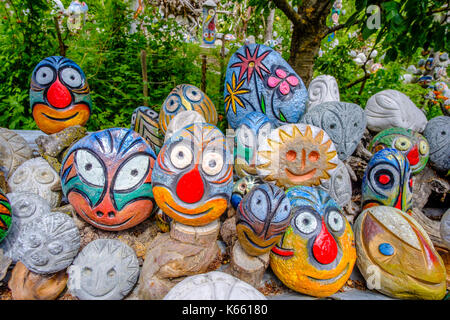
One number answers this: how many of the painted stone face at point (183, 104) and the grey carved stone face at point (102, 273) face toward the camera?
2

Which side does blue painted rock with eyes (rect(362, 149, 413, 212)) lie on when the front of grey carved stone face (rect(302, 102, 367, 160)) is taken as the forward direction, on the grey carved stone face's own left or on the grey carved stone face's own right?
on the grey carved stone face's own left

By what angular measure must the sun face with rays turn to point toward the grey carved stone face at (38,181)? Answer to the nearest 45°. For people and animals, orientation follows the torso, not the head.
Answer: approximately 90° to its right

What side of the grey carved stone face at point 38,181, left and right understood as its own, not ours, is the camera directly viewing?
front

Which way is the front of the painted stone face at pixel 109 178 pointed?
toward the camera

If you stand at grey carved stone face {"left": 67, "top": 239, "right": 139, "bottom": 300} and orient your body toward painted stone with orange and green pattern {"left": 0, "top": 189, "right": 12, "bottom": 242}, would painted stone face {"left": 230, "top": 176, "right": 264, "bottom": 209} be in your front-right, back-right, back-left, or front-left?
back-right

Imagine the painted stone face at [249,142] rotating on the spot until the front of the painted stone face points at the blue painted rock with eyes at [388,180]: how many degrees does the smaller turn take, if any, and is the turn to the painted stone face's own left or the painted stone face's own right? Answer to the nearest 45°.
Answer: approximately 90° to the painted stone face's own left

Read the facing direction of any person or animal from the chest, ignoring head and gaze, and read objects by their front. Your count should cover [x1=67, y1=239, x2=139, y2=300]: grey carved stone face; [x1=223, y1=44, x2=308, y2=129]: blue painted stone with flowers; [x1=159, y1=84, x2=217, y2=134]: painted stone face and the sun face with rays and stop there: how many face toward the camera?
4

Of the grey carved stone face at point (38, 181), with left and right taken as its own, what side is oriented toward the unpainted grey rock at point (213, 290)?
front

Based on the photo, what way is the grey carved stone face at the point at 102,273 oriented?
toward the camera

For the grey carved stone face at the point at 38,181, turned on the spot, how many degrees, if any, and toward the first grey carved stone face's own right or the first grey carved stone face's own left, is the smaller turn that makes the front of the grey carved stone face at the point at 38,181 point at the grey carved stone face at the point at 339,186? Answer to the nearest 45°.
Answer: approximately 45° to the first grey carved stone face's own left

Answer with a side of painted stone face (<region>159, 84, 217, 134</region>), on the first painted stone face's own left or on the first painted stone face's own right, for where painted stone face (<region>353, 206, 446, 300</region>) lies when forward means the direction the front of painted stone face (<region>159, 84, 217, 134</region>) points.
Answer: on the first painted stone face's own left

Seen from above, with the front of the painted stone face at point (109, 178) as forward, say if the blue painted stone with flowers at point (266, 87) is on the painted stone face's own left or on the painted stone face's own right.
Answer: on the painted stone face's own left

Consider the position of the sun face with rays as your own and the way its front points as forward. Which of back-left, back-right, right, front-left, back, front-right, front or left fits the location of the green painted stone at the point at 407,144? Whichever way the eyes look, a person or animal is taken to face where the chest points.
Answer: back-left

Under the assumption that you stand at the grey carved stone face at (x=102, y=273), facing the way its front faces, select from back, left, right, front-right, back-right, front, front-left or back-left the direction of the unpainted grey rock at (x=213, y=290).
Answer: front-left

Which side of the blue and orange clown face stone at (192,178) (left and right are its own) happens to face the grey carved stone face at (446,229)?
left

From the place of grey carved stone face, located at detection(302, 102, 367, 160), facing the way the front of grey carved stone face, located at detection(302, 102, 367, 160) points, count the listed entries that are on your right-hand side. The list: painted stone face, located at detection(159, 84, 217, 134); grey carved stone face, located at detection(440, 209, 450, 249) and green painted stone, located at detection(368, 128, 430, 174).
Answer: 1

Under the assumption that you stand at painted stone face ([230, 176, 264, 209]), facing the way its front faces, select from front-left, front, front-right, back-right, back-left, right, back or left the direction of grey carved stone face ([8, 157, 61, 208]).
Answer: right

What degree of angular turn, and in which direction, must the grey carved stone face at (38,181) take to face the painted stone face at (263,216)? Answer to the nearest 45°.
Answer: approximately 45° to its left

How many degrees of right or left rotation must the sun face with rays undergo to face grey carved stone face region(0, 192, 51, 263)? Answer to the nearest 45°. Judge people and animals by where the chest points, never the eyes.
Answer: approximately 45° to its right

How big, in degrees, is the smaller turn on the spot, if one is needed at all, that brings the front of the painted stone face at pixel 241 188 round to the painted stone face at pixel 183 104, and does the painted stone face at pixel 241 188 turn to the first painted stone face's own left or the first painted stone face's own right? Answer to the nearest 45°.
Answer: approximately 135° to the first painted stone face's own right

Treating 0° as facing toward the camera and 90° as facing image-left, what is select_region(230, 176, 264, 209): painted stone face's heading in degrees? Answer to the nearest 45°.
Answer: approximately 0°

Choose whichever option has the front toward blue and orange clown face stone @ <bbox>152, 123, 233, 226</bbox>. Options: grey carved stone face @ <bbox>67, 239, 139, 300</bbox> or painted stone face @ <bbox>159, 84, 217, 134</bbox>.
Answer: the painted stone face
